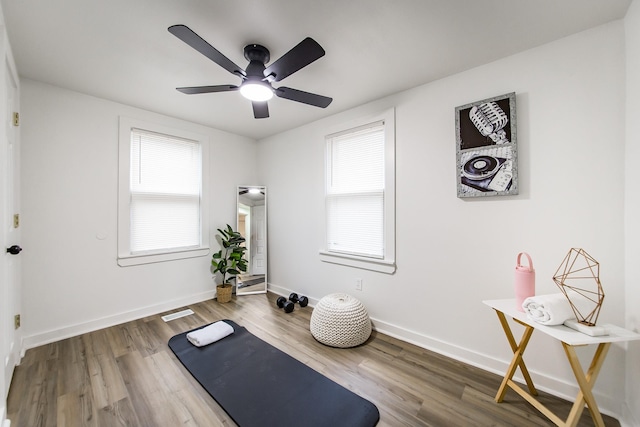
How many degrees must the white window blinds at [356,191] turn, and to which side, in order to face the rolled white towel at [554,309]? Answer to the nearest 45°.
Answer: approximately 90° to its left

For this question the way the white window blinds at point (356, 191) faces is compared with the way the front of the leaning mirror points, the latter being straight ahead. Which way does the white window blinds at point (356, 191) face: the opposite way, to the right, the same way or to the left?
to the right

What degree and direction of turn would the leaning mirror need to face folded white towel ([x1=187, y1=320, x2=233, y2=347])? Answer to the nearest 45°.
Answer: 0° — it already faces it

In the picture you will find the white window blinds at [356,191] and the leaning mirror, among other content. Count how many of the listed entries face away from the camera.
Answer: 0

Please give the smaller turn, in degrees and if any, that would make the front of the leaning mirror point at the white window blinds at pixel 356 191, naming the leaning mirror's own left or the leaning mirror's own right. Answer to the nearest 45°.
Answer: approximately 45° to the leaning mirror's own left

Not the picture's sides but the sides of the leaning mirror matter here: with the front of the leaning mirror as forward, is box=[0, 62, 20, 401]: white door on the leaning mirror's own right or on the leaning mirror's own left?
on the leaning mirror's own right

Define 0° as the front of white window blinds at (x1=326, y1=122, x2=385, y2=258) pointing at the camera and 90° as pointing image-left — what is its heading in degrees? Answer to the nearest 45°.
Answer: approximately 45°

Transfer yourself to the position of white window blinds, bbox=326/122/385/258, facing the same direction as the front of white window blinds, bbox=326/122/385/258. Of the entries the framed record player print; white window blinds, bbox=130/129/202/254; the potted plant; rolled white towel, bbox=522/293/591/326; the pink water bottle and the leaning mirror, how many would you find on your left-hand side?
3

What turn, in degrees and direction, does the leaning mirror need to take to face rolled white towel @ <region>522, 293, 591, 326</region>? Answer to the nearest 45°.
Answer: approximately 45° to its left

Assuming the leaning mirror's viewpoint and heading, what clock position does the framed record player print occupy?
The framed record player print is roughly at 11 o'clock from the leaning mirror.

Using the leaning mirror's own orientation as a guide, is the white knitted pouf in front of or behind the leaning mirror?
in front

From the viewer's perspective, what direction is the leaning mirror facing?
toward the camera

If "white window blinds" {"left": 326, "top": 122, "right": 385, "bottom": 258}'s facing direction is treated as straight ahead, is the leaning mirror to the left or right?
on its right

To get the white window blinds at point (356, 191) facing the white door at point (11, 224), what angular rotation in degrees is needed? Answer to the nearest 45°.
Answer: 0° — it already faces it

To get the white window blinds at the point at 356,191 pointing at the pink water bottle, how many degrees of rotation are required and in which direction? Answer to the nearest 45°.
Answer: approximately 90° to its left

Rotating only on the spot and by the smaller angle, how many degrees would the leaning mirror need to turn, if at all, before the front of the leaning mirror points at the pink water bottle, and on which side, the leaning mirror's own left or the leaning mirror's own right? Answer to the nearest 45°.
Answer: approximately 45° to the leaning mirror's own left

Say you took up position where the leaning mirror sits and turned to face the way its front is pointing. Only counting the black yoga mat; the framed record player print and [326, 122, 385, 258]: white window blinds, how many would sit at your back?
0
